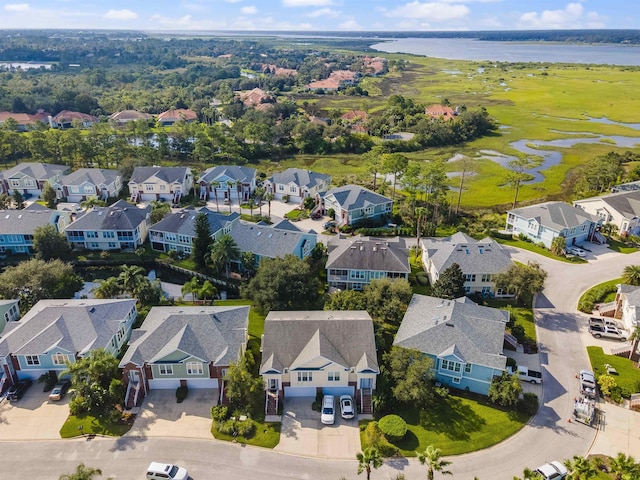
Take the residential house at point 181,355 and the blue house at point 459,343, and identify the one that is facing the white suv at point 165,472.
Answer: the residential house

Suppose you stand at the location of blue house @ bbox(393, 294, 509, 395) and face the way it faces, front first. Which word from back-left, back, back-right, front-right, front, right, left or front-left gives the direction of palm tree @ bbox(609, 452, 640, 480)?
front-right

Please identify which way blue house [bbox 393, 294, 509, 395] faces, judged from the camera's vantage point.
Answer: facing to the right of the viewer

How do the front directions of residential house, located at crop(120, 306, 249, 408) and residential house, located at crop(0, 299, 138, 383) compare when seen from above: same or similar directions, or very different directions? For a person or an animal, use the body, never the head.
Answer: same or similar directions

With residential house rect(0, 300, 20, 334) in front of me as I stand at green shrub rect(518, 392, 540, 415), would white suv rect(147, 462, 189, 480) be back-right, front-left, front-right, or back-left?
front-left

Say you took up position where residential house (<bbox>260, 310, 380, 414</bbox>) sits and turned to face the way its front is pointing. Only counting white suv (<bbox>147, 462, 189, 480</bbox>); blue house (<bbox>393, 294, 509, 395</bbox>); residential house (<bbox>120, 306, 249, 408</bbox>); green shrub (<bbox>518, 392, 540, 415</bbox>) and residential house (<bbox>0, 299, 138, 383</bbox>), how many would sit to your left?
2

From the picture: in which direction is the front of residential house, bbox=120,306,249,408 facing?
toward the camera

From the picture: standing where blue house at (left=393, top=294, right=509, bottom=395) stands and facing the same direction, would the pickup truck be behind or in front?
in front

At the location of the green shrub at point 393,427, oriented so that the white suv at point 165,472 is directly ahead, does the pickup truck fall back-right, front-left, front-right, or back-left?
back-right

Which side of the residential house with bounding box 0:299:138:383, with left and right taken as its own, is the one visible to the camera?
front

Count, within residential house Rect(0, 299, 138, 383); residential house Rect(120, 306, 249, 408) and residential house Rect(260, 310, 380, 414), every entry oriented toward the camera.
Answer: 3

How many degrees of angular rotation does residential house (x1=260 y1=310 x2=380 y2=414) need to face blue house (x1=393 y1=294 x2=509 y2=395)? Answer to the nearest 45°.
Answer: approximately 90° to its left
